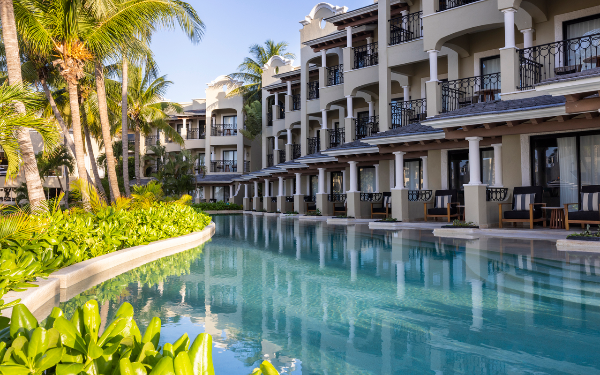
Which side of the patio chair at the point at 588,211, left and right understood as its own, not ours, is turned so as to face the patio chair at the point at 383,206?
right

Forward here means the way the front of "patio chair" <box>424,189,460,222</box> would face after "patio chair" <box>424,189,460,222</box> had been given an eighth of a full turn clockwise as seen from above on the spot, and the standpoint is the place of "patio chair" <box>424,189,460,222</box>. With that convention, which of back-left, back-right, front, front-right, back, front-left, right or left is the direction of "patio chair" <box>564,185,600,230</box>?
back-left

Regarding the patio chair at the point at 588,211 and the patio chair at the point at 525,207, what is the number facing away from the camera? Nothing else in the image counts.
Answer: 0

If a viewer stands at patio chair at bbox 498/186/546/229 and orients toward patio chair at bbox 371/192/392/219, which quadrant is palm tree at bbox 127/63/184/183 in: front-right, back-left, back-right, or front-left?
front-left

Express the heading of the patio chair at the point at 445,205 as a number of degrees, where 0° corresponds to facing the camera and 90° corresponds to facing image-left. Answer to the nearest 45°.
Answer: approximately 45°

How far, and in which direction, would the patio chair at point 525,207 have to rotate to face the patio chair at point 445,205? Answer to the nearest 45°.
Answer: approximately 90° to its right

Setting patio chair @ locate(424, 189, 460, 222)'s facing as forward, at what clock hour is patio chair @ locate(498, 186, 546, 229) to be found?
patio chair @ locate(498, 186, 546, 229) is roughly at 9 o'clock from patio chair @ locate(424, 189, 460, 222).

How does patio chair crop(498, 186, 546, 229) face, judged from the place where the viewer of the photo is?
facing the viewer and to the left of the viewer

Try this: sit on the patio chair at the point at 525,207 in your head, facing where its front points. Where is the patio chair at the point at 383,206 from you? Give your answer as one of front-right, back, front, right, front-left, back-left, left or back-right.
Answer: right

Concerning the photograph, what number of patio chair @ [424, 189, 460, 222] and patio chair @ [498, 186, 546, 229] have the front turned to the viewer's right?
0

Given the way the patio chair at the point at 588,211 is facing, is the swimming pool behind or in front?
in front

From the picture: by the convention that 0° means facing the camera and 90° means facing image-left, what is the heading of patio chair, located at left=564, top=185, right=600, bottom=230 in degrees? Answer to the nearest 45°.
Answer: approximately 45°

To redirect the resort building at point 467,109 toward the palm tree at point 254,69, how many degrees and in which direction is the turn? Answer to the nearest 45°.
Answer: approximately 90° to its right

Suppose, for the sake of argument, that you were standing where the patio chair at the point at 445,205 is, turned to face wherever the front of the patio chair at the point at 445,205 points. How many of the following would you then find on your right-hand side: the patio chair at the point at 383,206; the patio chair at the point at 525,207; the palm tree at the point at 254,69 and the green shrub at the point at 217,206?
3

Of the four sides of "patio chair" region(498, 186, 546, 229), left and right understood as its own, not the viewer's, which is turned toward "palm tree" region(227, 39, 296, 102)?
right
